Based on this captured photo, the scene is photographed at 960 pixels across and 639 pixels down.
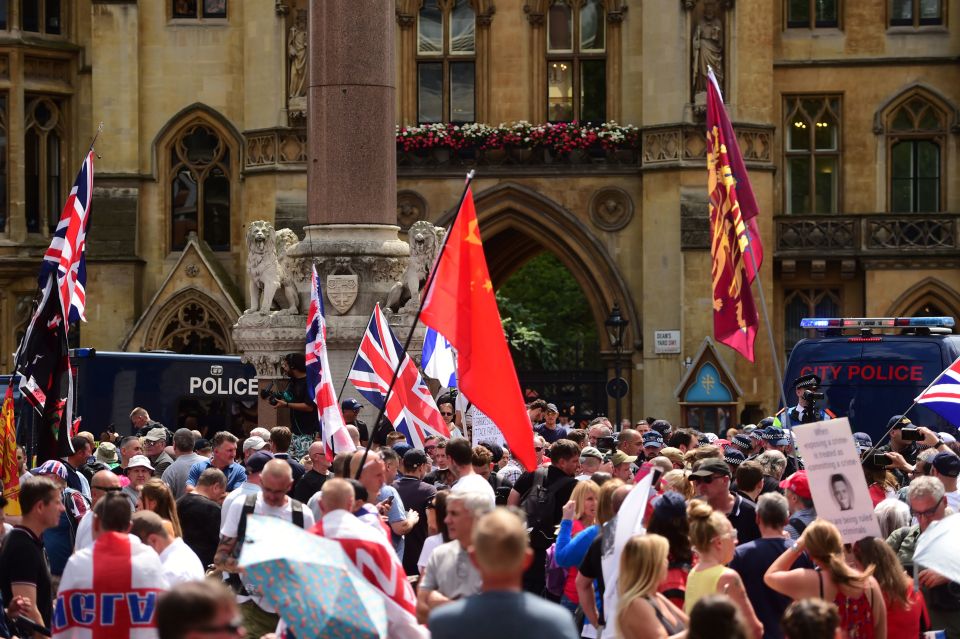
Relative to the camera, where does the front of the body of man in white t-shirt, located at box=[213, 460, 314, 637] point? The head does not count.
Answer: toward the camera

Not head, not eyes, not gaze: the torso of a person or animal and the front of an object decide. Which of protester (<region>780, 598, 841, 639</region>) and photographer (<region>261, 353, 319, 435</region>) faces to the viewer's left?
the photographer

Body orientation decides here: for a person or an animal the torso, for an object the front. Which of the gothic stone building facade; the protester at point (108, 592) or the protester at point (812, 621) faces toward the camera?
the gothic stone building facade

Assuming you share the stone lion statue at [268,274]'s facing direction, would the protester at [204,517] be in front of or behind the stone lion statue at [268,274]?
in front

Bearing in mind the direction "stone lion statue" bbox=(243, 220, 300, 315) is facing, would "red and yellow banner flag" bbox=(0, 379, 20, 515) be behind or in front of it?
in front

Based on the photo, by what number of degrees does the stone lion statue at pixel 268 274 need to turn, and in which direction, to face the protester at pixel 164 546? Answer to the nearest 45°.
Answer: approximately 45° to its left

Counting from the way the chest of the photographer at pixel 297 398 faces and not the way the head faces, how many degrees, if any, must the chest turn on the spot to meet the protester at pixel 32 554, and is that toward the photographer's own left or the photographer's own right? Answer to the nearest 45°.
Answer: approximately 90° to the photographer's own left

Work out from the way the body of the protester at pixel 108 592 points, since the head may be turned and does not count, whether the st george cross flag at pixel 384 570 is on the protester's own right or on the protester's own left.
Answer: on the protester's own right

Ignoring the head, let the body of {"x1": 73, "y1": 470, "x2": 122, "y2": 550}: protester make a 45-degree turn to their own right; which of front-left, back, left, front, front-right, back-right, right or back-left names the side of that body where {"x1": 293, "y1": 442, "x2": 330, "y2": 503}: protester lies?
left

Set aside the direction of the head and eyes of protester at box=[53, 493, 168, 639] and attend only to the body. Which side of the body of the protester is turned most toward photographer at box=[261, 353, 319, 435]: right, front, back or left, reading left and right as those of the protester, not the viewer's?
front

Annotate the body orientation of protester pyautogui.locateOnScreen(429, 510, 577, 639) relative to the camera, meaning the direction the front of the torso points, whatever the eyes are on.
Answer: away from the camera

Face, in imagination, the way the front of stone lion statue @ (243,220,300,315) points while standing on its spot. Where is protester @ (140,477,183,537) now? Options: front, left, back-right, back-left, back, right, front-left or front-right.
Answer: front-left

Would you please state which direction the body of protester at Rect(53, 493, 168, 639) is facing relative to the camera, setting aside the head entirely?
away from the camera
